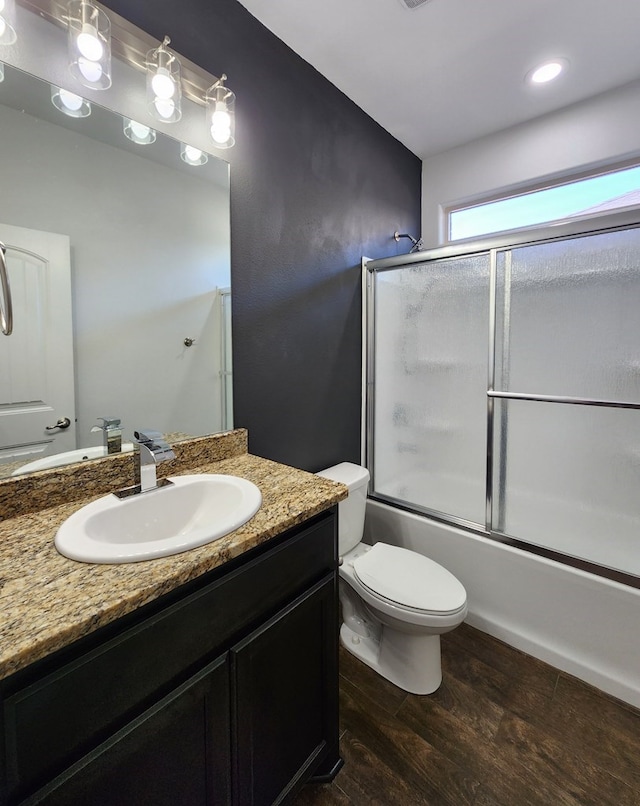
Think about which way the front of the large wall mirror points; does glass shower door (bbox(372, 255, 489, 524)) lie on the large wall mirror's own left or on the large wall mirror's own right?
on the large wall mirror's own left

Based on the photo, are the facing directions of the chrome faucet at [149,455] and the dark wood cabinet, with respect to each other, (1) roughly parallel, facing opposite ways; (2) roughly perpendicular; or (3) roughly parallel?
roughly parallel

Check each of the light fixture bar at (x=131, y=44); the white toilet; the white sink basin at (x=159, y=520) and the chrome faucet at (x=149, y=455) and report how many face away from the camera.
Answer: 0

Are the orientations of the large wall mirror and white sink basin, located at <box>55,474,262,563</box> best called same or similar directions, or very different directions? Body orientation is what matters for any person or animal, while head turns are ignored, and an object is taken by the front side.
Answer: same or similar directions

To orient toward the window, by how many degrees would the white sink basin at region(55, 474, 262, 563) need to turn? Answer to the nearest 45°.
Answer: approximately 45° to its left

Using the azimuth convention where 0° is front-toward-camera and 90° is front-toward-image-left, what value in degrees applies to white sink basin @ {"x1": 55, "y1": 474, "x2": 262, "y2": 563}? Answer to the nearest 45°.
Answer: approximately 315°

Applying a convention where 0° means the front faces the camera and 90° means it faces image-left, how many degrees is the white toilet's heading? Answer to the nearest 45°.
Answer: approximately 315°

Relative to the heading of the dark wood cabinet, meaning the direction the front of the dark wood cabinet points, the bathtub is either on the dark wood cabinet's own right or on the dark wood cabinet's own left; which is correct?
on the dark wood cabinet's own left

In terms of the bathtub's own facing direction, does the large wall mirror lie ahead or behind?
ahead

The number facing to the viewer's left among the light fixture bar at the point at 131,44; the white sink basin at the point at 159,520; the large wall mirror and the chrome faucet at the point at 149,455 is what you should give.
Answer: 0

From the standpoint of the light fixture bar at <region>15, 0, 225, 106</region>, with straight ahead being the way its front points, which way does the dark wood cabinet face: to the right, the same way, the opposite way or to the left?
the same way

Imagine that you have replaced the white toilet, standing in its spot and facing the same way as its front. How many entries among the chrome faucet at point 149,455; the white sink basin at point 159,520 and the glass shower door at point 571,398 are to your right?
2

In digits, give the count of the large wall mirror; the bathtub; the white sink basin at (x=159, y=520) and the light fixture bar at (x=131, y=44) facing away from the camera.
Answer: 0
